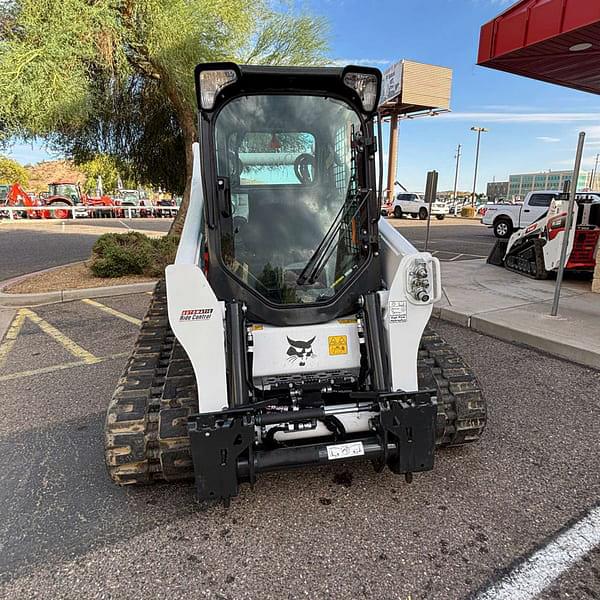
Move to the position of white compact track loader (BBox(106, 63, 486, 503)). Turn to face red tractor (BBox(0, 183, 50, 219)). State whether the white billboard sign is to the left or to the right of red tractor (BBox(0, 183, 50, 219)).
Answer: right

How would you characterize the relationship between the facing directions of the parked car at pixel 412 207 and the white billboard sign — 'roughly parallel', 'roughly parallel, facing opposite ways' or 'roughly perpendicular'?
roughly perpendicular

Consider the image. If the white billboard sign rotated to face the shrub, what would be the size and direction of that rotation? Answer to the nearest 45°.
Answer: approximately 45° to its left

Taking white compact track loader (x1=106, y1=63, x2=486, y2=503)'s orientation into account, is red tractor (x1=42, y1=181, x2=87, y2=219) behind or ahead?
behind

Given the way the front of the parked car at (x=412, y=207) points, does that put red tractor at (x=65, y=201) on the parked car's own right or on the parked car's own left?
on the parked car's own right

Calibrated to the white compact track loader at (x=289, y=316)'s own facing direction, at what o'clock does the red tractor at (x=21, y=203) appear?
The red tractor is roughly at 5 o'clock from the white compact track loader.

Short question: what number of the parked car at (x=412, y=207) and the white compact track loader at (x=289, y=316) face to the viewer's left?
0

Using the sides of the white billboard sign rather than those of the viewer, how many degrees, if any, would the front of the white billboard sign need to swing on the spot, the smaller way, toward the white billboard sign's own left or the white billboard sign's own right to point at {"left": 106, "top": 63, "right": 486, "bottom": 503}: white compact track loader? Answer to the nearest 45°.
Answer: approximately 45° to the white billboard sign's own left

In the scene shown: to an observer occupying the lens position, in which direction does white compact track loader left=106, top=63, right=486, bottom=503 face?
facing the viewer

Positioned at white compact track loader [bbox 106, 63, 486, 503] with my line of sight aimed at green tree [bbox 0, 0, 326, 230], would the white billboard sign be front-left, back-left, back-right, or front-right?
front-right

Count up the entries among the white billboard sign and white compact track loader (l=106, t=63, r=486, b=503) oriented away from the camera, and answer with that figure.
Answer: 0
